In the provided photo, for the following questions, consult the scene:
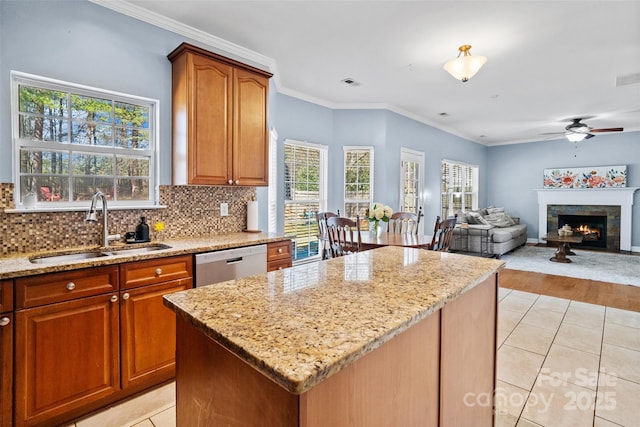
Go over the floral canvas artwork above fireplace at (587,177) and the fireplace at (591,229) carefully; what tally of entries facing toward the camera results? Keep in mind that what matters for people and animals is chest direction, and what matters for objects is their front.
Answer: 2

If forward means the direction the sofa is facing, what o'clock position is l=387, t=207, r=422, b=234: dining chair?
The dining chair is roughly at 2 o'clock from the sofa.

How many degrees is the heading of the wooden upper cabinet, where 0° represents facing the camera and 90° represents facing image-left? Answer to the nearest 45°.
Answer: approximately 315°

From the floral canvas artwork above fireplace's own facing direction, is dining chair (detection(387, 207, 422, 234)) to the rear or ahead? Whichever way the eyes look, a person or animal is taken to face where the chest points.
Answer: ahead

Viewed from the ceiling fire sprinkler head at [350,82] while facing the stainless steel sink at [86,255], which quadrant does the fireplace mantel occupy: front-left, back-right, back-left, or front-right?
back-left

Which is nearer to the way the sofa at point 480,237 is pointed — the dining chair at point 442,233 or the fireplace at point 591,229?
the dining chair

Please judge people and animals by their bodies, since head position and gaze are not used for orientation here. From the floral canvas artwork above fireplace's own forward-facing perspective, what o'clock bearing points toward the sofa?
The sofa is roughly at 1 o'clock from the floral canvas artwork above fireplace.
